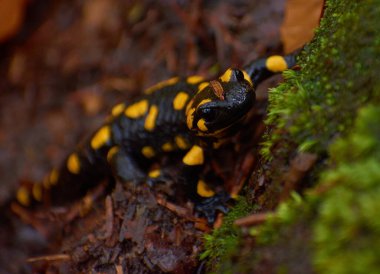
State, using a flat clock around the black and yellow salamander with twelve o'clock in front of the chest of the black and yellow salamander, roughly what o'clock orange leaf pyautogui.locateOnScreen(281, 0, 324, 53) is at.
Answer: The orange leaf is roughly at 11 o'clock from the black and yellow salamander.
